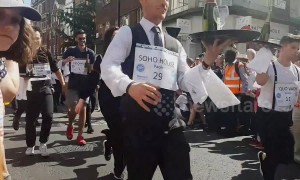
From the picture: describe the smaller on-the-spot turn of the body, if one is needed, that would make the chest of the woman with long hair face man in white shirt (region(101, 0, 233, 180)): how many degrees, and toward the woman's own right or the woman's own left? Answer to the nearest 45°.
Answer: approximately 135° to the woman's own left

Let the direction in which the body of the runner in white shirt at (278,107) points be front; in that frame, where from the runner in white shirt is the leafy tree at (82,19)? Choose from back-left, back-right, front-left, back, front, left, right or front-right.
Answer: back

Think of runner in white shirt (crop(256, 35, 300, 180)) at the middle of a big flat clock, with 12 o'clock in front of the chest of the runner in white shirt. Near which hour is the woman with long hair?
The woman with long hair is roughly at 2 o'clock from the runner in white shirt.

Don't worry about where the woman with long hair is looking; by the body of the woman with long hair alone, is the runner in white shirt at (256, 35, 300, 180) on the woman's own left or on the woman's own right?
on the woman's own left

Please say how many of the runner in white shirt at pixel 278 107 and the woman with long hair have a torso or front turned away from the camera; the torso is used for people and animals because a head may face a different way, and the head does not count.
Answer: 0

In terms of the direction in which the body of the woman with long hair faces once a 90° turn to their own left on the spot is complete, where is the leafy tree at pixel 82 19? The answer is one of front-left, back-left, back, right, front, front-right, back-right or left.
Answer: left

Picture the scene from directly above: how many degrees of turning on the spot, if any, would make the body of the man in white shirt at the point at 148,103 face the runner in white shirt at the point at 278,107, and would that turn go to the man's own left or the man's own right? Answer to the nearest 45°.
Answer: approximately 90° to the man's own left
